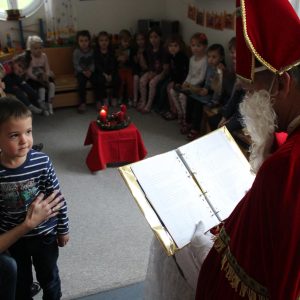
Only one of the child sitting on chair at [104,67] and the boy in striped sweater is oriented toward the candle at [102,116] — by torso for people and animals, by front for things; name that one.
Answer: the child sitting on chair

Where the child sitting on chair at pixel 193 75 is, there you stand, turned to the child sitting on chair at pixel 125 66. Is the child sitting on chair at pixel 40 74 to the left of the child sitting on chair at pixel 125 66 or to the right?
left

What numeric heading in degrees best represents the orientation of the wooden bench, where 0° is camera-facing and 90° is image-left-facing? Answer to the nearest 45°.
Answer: approximately 0°

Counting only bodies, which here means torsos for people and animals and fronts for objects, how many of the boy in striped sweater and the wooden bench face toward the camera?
2

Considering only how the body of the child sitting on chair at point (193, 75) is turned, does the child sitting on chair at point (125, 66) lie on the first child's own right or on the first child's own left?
on the first child's own right

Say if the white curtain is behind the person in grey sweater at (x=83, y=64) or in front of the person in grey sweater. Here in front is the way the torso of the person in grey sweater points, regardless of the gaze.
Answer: behind

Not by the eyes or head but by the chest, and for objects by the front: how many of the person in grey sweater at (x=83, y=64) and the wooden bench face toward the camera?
2
